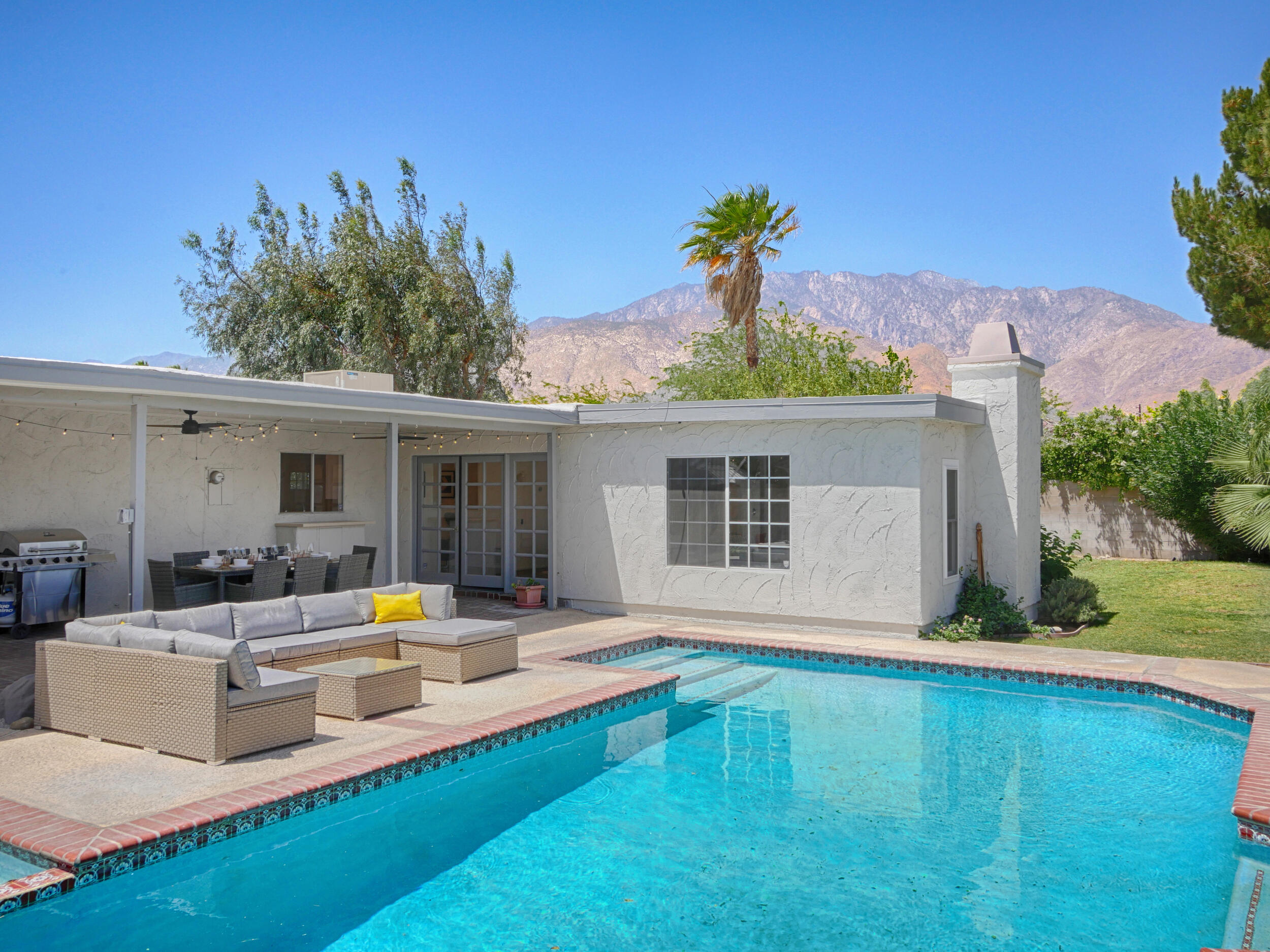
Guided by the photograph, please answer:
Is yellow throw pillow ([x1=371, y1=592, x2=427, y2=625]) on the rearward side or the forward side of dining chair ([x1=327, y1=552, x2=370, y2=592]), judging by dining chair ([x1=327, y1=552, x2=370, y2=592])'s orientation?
on the rearward side

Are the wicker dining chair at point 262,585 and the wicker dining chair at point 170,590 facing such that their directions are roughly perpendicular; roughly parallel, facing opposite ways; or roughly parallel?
roughly perpendicular

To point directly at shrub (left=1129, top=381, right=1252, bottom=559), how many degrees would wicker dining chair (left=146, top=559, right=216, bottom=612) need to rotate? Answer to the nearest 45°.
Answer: approximately 45° to its right

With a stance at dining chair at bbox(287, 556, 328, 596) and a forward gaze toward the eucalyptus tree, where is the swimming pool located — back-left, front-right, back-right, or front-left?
back-right

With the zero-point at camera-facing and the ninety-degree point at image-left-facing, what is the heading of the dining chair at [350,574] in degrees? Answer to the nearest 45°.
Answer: approximately 135°

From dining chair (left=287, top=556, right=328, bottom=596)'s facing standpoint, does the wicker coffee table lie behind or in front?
behind

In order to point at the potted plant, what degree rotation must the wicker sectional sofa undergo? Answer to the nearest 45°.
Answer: approximately 90° to its left

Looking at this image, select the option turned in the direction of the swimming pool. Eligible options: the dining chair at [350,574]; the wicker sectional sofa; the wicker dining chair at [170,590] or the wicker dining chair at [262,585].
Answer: the wicker sectional sofa

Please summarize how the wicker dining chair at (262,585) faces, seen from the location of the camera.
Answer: facing away from the viewer and to the left of the viewer

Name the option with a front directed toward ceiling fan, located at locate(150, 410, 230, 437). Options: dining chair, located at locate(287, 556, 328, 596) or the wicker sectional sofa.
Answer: the dining chair

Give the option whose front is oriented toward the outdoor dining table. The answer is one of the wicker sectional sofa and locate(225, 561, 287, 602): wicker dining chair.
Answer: the wicker dining chair

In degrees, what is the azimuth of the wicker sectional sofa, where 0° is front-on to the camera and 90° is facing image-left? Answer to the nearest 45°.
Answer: approximately 315°

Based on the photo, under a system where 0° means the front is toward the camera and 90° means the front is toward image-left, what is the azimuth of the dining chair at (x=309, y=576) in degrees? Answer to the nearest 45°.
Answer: approximately 135°

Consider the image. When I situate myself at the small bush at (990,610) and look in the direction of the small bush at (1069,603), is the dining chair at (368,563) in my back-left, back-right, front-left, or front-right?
back-left

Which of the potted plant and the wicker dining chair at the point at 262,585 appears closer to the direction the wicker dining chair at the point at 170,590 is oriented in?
the potted plant
